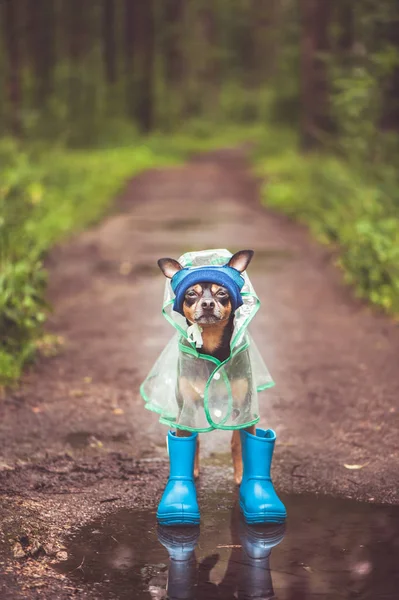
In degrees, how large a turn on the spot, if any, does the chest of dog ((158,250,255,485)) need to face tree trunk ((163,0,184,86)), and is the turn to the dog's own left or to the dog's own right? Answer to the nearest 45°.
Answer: approximately 180°

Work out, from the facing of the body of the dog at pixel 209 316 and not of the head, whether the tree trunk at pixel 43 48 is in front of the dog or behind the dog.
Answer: behind

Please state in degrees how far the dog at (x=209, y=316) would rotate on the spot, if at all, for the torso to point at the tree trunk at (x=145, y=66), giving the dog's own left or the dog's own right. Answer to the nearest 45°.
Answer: approximately 180°

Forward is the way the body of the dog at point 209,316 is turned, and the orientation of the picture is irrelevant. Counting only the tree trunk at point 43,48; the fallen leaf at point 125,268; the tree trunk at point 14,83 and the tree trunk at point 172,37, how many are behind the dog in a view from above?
4

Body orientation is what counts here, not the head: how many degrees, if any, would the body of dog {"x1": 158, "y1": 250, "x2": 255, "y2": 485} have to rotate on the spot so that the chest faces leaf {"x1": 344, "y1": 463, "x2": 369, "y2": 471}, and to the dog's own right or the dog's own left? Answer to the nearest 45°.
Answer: approximately 135° to the dog's own left

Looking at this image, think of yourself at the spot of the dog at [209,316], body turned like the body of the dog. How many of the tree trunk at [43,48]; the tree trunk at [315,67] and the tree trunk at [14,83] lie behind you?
3

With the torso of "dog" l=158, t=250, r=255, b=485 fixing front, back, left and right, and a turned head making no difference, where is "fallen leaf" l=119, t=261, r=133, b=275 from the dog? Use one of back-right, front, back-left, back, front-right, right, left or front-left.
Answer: back

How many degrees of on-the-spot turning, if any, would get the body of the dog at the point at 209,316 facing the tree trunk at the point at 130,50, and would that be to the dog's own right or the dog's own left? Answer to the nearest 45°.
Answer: approximately 180°

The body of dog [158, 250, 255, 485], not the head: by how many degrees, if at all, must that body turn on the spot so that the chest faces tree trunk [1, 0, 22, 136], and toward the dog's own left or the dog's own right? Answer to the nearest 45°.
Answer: approximately 180°

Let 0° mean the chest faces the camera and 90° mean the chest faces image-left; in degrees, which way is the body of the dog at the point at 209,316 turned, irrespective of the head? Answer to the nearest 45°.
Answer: approximately 0°

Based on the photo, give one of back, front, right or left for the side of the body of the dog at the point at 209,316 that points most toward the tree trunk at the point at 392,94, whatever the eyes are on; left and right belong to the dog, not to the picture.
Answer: back

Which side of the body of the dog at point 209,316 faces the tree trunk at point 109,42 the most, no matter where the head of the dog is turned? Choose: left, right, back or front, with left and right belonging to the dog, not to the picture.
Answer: back
